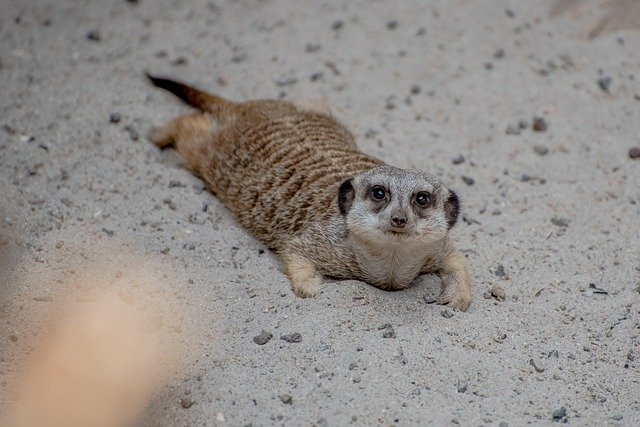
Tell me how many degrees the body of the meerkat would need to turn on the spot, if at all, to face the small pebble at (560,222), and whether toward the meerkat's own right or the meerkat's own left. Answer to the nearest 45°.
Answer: approximately 45° to the meerkat's own left

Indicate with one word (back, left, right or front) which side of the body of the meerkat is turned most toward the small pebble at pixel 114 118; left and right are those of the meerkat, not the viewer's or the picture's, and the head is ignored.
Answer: back

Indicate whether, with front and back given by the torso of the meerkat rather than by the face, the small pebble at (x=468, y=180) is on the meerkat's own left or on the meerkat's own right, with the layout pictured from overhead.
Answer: on the meerkat's own left

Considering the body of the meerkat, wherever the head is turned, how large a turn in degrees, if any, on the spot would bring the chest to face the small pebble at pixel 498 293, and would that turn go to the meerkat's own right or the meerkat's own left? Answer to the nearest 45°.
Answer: approximately 45° to the meerkat's own left

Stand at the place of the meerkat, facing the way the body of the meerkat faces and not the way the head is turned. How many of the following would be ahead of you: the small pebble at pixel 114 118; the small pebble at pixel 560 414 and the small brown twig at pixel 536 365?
2

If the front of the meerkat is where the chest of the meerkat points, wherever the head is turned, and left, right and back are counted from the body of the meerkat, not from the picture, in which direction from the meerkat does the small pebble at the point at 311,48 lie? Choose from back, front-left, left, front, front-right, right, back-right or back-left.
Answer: back-left

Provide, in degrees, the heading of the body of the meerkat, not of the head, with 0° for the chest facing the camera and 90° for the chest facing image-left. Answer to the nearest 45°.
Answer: approximately 315°

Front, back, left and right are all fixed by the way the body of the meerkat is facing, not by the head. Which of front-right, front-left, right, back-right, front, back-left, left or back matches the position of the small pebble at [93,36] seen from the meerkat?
back

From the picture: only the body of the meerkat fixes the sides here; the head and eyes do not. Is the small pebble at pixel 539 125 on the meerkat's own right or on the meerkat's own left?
on the meerkat's own left

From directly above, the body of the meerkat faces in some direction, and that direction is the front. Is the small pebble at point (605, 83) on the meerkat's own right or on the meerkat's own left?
on the meerkat's own left

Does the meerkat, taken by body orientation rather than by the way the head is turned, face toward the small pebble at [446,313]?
yes

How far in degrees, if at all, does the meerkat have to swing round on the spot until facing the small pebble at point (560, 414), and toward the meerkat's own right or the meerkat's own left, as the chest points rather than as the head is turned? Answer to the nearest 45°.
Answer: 0° — it already faces it

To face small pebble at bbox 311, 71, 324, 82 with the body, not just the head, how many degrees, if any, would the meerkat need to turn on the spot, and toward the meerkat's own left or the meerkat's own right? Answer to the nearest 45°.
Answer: approximately 135° to the meerkat's own left

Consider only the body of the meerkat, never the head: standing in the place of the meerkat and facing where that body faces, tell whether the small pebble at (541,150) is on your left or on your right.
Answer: on your left
